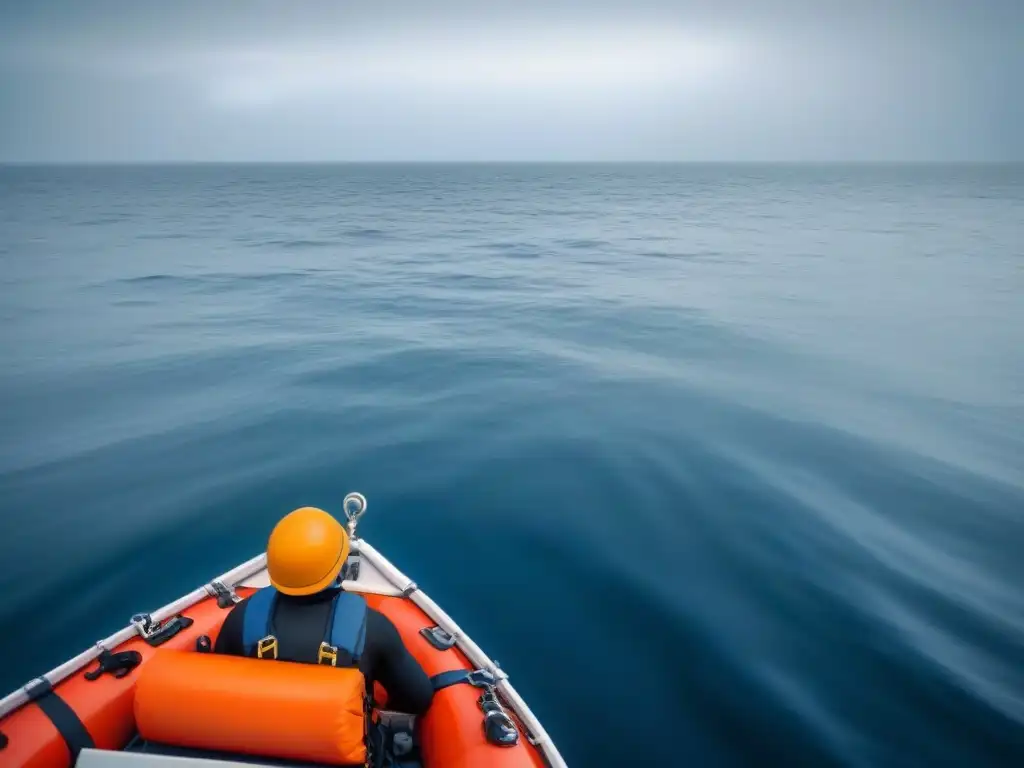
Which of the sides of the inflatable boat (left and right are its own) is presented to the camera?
back
